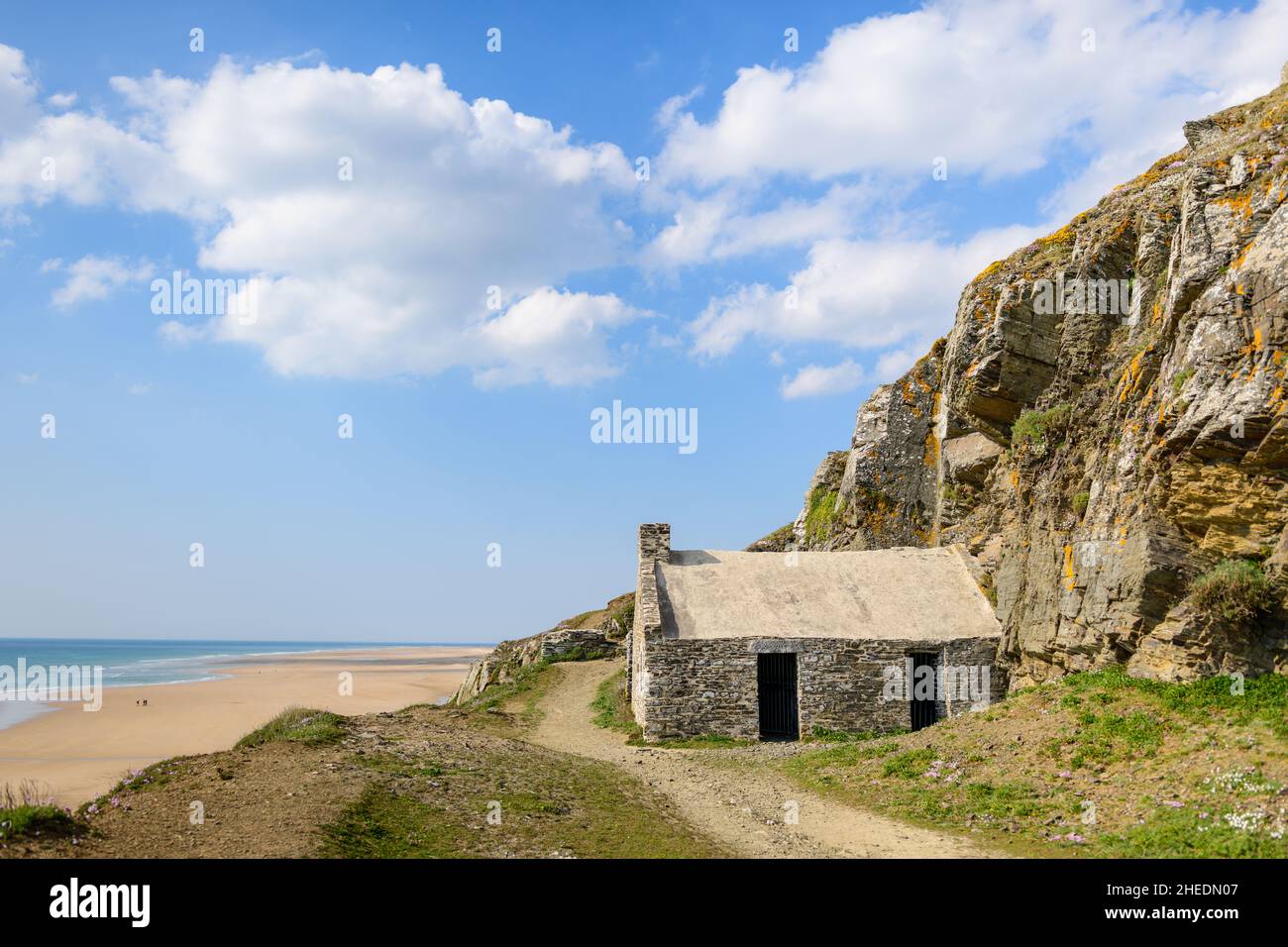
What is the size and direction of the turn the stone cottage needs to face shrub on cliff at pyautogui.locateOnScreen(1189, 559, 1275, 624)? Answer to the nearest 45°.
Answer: approximately 45° to its left

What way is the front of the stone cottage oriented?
toward the camera
